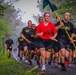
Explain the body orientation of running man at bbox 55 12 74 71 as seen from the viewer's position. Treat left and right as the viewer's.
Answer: facing the viewer

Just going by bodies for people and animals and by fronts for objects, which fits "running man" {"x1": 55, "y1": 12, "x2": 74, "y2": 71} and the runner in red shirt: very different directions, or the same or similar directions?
same or similar directions

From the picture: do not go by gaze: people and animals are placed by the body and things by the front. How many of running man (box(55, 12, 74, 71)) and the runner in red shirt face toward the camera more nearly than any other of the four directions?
2

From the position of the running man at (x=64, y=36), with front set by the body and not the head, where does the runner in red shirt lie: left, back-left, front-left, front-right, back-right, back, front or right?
front-right

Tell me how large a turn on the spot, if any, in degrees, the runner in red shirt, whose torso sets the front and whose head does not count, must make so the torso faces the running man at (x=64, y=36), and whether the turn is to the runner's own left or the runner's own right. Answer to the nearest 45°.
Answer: approximately 135° to the runner's own left

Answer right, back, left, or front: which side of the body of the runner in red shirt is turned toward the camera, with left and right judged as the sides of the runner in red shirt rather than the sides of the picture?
front
